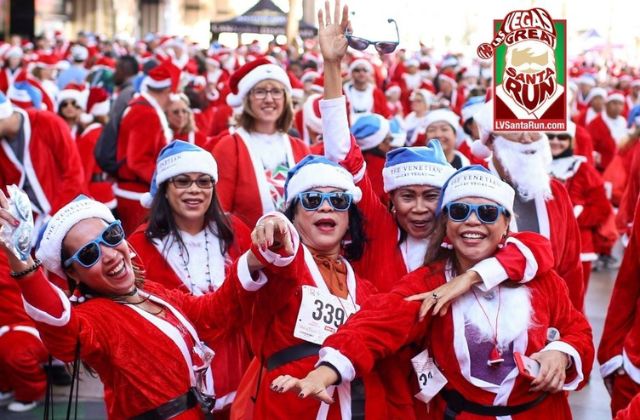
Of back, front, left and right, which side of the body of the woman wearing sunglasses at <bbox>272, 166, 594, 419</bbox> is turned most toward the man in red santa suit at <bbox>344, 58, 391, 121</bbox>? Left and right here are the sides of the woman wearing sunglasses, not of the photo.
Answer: back

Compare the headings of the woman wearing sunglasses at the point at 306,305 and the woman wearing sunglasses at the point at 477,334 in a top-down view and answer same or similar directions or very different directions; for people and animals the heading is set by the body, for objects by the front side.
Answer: same or similar directions

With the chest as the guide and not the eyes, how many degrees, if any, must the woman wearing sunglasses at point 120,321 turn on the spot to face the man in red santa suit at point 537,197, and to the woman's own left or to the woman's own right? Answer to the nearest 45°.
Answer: approximately 90° to the woman's own left

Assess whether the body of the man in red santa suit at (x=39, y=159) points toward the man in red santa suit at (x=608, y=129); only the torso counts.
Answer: no

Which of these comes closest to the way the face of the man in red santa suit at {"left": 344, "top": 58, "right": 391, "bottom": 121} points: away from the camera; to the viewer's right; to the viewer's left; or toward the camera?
toward the camera

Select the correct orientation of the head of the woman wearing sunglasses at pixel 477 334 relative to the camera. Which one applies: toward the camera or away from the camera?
toward the camera

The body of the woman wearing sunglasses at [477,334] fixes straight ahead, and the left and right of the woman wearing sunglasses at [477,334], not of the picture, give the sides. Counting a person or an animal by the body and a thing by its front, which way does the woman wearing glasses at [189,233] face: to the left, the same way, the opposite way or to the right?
the same way

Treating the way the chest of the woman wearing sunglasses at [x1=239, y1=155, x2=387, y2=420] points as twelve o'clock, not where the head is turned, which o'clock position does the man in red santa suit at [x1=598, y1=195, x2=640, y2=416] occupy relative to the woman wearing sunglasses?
The man in red santa suit is roughly at 8 o'clock from the woman wearing sunglasses.

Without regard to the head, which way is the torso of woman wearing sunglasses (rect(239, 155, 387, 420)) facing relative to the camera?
toward the camera

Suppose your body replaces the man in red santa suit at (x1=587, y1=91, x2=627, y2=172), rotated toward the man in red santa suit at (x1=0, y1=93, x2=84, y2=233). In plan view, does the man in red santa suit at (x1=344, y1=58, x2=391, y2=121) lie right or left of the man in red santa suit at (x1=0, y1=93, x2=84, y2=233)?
right

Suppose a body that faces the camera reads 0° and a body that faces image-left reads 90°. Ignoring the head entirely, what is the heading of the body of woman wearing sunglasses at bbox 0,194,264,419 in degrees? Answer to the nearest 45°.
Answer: approximately 315°

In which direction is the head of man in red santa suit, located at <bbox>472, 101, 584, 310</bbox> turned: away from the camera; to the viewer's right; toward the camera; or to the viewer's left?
toward the camera

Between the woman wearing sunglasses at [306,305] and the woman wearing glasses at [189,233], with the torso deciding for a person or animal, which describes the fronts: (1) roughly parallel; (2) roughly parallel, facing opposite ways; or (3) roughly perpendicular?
roughly parallel

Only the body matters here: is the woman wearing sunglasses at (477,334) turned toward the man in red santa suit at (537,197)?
no
